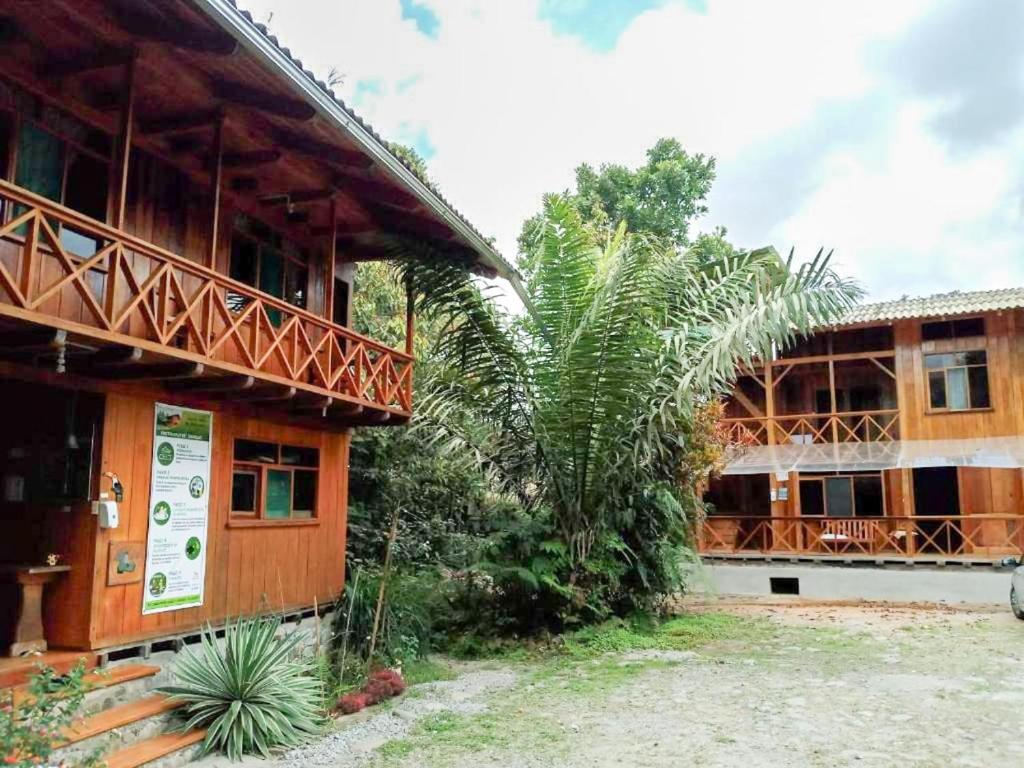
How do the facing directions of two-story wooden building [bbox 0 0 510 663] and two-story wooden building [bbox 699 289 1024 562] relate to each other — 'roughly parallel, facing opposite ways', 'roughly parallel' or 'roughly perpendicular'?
roughly perpendicular

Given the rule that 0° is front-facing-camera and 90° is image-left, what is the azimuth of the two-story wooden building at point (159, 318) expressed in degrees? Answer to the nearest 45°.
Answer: approximately 315°

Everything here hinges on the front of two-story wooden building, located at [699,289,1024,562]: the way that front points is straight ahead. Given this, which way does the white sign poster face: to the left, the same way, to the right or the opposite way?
to the left

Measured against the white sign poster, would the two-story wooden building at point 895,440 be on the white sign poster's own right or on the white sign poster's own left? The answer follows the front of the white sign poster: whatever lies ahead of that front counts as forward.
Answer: on the white sign poster's own left

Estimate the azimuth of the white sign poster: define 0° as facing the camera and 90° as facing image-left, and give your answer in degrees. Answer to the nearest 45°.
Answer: approximately 315°

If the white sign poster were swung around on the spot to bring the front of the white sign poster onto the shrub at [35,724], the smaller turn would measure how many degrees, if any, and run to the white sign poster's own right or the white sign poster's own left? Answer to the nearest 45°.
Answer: approximately 45° to the white sign poster's own right

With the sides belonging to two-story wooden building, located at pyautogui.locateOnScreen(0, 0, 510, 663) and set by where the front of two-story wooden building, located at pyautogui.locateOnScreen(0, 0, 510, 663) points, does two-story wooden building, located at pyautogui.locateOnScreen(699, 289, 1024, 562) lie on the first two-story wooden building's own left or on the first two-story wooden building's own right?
on the first two-story wooden building's own left

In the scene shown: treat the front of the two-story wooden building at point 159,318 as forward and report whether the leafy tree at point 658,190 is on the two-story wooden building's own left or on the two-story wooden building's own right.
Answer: on the two-story wooden building's own left
